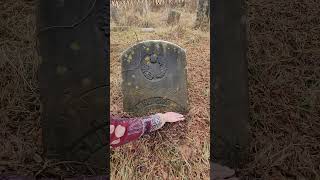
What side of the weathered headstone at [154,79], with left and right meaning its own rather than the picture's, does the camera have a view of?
front
